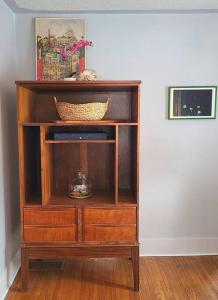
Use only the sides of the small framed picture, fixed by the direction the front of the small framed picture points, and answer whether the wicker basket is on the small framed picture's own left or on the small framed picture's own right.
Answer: on the small framed picture's own right

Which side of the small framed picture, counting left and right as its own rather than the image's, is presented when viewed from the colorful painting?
right

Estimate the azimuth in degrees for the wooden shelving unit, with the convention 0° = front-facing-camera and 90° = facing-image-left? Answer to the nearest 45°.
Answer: approximately 0°

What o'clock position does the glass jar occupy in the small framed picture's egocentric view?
The glass jar is roughly at 2 o'clock from the small framed picture.

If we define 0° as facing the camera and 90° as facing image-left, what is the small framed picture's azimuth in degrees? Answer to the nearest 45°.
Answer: approximately 0°

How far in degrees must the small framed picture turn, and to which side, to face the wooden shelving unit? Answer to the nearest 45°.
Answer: approximately 45° to its right
